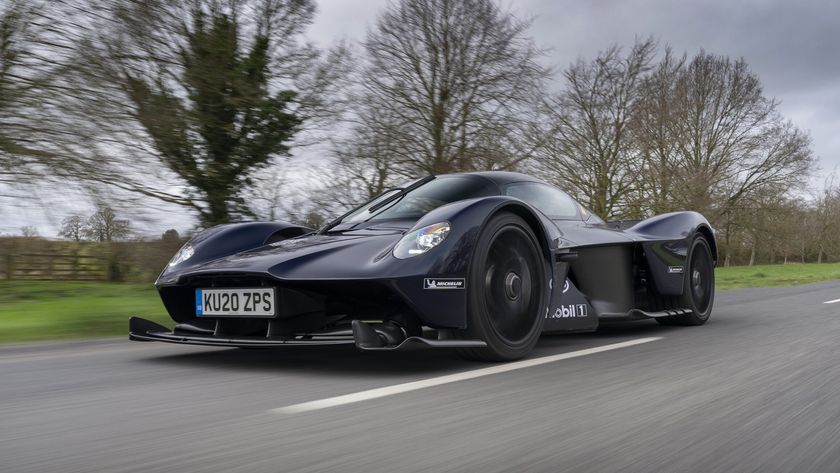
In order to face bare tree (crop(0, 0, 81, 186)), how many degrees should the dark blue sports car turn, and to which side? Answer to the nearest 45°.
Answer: approximately 90° to its right

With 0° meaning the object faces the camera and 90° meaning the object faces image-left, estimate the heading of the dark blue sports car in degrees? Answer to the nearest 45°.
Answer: approximately 45°

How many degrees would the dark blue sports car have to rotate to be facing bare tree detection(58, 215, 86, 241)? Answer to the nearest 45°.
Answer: approximately 90° to its right

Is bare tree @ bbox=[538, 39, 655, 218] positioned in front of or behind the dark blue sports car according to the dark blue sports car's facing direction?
behind

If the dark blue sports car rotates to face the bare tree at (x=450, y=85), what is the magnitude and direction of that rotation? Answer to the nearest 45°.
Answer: approximately 135° to its right

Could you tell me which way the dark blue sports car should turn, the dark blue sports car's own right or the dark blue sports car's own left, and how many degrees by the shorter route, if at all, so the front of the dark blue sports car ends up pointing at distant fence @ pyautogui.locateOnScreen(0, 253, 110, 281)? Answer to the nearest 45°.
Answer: approximately 90° to the dark blue sports car's own right

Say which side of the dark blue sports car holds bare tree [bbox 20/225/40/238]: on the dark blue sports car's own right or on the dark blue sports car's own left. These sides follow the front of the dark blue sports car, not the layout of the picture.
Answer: on the dark blue sports car's own right

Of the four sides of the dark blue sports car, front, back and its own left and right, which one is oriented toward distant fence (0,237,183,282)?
right

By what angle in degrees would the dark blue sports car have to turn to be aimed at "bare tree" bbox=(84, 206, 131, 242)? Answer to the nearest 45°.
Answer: approximately 90° to its right
